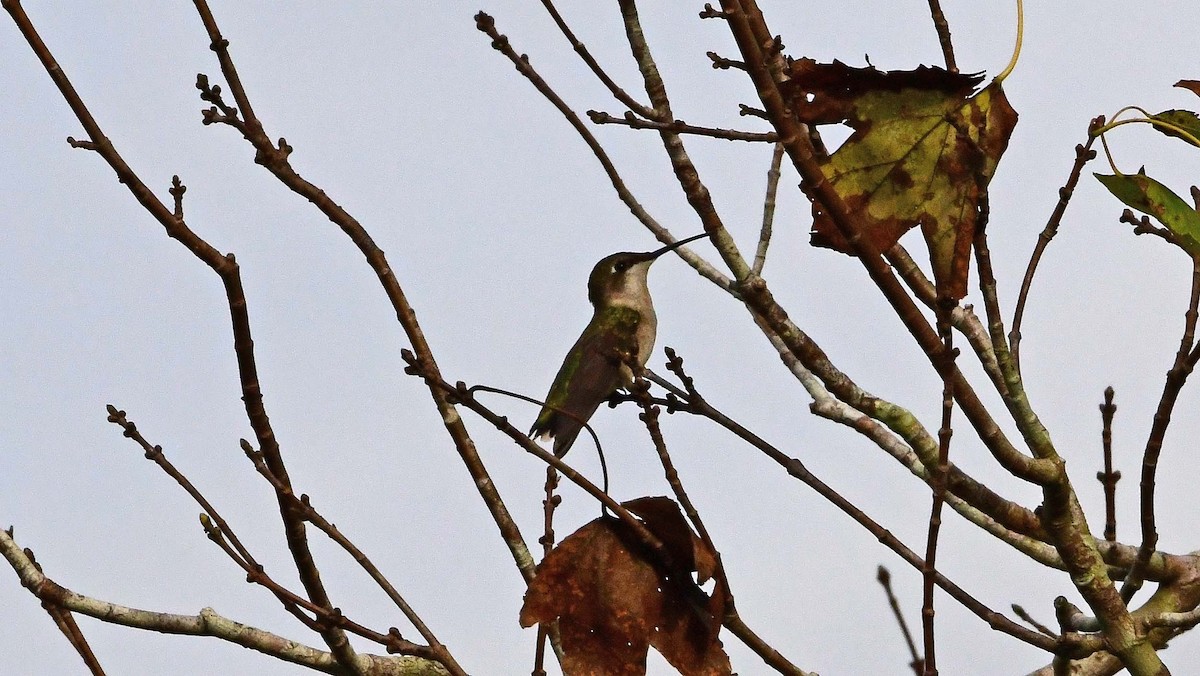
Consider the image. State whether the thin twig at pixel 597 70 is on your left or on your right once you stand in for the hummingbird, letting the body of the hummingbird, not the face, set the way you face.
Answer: on your right

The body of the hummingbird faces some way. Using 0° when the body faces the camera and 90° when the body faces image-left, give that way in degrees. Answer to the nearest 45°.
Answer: approximately 270°
